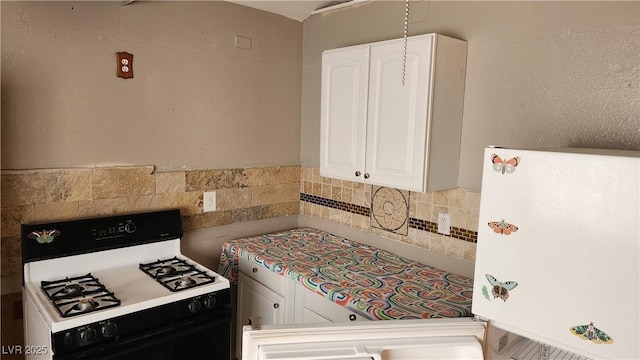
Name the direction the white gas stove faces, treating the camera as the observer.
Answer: facing the viewer and to the right of the viewer

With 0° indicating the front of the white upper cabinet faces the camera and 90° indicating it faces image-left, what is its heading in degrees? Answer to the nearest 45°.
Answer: approximately 45°

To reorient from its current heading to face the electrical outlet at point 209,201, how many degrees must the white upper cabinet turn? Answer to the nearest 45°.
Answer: approximately 45° to its right

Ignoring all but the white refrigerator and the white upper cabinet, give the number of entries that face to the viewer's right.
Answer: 0

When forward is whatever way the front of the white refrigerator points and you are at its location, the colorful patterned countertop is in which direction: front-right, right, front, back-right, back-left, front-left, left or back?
right

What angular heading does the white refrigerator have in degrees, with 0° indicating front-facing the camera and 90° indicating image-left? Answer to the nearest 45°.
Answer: approximately 45°

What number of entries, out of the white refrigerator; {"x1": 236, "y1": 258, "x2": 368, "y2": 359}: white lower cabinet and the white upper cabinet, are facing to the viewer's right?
0

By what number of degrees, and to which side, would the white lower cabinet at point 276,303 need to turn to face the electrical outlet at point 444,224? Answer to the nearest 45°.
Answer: approximately 135° to its left

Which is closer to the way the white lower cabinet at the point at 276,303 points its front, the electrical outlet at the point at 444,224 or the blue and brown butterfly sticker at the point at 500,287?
the blue and brown butterfly sticker
